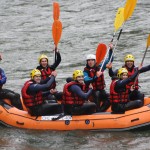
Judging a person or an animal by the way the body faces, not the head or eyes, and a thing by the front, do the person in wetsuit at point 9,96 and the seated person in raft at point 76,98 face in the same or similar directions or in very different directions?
same or similar directions

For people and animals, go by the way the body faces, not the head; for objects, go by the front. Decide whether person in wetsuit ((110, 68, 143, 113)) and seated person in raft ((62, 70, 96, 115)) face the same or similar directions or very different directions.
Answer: same or similar directions
